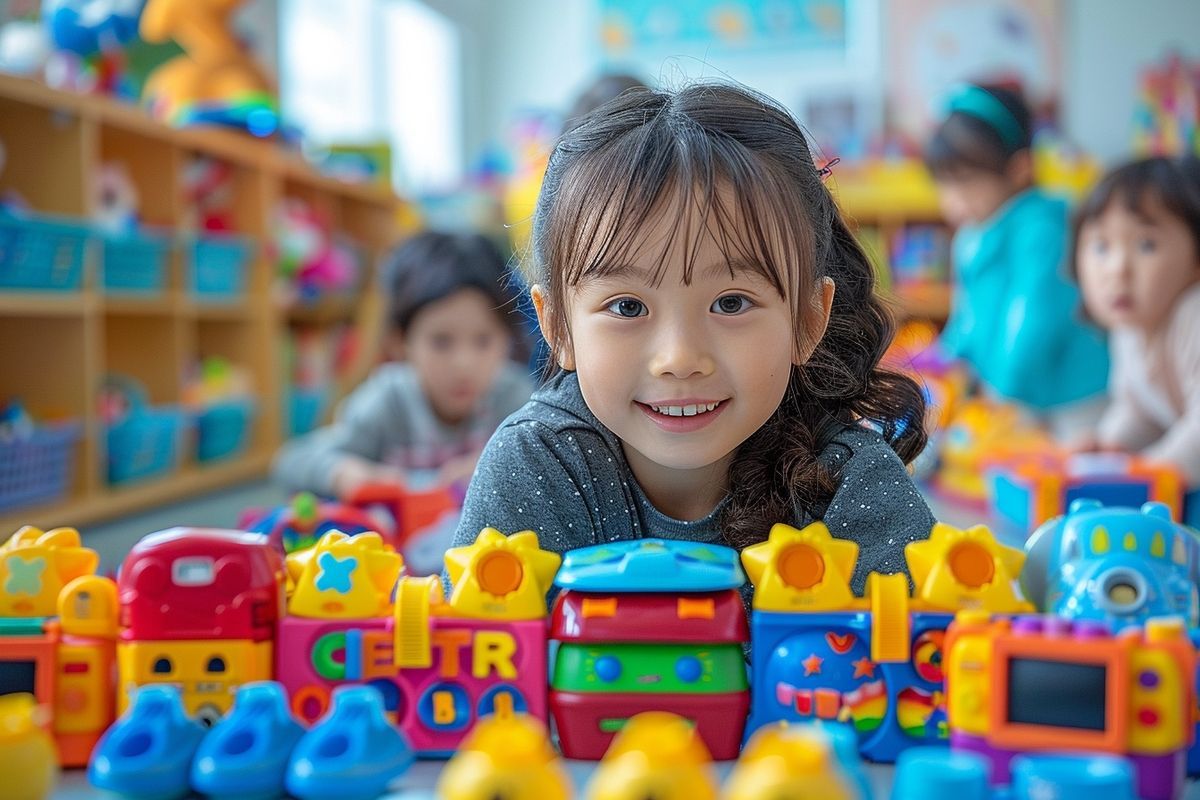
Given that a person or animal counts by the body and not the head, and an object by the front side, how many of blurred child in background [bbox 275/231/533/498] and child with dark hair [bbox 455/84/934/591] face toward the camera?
2

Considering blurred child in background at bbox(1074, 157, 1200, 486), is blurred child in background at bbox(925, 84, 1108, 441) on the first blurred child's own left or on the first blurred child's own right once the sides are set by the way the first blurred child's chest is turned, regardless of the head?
on the first blurred child's own right

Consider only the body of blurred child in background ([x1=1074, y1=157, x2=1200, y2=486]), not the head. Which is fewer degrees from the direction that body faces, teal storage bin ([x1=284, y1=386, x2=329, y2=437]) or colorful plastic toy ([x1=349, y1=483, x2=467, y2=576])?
the colorful plastic toy

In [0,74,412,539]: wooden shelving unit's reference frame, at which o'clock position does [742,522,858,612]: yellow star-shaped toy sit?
The yellow star-shaped toy is roughly at 1 o'clock from the wooden shelving unit.
